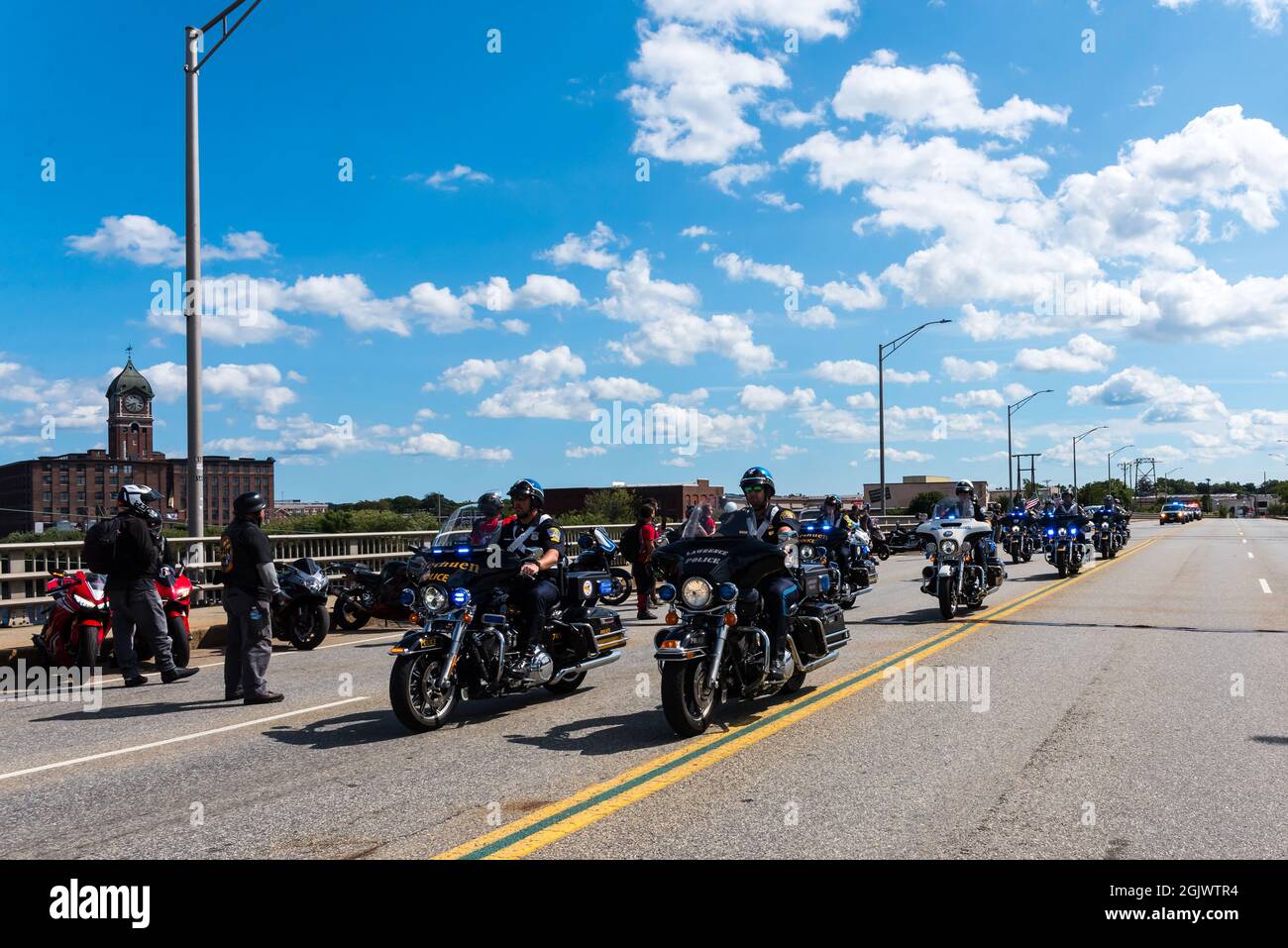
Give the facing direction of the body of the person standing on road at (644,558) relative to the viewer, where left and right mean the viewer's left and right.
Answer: facing to the right of the viewer

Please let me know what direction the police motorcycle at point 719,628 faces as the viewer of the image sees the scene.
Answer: facing the viewer and to the left of the viewer

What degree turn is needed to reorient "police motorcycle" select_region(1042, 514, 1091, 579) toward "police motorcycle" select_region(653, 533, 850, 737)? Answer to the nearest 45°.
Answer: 0° — it already faces it

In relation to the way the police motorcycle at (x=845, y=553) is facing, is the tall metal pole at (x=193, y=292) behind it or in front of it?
in front

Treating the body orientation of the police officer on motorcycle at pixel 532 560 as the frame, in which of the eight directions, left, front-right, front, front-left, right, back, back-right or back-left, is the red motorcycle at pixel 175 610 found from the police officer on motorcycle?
right

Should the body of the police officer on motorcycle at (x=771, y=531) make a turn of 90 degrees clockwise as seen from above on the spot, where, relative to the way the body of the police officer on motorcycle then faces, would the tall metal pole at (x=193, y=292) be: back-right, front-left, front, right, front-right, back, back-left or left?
front

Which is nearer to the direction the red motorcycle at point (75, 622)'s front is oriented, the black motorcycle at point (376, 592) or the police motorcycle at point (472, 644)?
the police motorcycle

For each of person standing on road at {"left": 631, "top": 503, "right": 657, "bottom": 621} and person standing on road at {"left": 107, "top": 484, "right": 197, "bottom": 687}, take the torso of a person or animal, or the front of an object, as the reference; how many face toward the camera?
0

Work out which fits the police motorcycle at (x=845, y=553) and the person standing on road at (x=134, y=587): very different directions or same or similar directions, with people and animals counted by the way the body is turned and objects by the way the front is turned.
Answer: very different directions

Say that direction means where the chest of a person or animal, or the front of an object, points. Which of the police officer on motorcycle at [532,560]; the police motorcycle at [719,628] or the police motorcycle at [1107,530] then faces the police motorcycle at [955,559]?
the police motorcycle at [1107,530]
